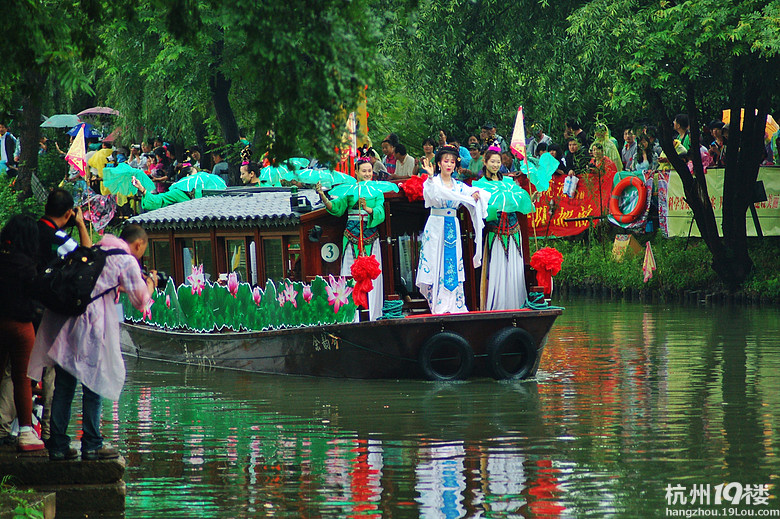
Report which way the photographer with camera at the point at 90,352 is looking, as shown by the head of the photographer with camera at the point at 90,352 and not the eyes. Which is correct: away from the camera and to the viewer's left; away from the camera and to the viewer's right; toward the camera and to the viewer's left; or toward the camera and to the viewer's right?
away from the camera and to the viewer's right

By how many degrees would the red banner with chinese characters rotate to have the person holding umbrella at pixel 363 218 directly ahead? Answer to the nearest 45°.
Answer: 0° — it already faces them

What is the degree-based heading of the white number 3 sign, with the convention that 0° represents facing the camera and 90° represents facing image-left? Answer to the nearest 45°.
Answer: approximately 0°

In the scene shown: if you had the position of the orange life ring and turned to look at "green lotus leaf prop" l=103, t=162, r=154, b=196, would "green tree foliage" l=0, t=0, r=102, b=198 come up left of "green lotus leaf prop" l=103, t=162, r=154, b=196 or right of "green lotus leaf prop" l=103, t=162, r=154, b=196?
right

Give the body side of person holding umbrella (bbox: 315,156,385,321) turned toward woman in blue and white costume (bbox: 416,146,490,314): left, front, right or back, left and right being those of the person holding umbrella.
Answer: left

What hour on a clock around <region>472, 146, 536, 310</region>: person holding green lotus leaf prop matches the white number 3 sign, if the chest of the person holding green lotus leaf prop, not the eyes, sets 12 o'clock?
The white number 3 sign is roughly at 3 o'clock from the person holding green lotus leaf prop.

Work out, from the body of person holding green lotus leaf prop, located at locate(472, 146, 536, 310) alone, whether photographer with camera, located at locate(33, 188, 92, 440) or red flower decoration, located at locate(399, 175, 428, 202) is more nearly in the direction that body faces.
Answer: the photographer with camera

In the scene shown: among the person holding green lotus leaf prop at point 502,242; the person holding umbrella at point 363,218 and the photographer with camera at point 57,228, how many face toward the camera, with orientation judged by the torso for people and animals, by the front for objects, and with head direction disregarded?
2

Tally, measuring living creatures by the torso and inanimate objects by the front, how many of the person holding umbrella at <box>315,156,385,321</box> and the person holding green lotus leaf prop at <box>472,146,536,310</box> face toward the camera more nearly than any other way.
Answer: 2

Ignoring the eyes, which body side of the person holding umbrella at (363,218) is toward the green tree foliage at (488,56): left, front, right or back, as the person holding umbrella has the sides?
back

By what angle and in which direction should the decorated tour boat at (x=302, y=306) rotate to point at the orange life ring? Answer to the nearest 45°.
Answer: approximately 90° to its left

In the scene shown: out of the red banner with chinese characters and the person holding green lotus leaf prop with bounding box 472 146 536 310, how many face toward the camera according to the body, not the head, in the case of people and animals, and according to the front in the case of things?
2

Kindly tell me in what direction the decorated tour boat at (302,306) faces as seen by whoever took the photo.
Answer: facing the viewer and to the right of the viewer
